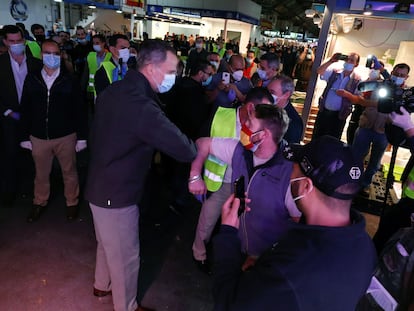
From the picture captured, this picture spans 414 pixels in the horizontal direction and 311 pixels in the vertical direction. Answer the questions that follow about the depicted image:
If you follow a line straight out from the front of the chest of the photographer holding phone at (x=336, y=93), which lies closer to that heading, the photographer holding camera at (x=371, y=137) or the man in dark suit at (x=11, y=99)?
the man in dark suit

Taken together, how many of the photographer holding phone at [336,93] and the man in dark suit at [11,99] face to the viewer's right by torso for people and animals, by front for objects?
0

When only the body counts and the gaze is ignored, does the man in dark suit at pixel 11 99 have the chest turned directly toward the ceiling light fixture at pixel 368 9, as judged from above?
no

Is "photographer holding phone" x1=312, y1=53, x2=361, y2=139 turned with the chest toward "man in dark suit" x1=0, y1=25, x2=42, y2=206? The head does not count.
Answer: yes

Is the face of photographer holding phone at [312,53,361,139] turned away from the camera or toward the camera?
toward the camera

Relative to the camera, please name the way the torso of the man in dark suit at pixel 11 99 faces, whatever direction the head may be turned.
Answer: toward the camera

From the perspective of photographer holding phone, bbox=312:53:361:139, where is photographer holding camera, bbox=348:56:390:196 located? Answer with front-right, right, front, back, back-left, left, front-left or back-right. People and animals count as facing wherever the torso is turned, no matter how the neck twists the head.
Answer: left

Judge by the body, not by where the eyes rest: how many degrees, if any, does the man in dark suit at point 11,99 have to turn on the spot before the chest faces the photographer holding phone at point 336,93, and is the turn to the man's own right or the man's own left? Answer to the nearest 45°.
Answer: approximately 90° to the man's own left

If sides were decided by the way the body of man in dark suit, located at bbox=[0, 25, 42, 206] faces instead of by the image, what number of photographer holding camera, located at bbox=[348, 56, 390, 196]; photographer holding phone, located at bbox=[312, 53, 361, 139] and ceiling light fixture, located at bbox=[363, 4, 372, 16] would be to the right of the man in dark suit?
0
